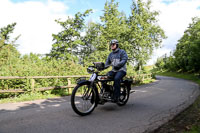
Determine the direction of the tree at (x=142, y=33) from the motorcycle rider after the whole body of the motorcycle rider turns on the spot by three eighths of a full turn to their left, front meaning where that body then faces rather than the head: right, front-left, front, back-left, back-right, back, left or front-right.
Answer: left

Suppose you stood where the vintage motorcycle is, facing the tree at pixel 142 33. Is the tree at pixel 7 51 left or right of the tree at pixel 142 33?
left

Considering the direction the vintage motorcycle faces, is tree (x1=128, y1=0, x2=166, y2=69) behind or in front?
behind

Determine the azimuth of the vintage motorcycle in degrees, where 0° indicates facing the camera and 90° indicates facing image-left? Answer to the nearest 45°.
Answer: approximately 45°

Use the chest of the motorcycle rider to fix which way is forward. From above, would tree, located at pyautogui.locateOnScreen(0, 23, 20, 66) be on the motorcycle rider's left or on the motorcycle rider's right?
on the motorcycle rider's right

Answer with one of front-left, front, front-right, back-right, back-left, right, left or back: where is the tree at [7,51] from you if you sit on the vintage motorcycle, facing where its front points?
right

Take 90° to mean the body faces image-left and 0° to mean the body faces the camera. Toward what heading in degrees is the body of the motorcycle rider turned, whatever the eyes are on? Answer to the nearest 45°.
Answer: approximately 45°
